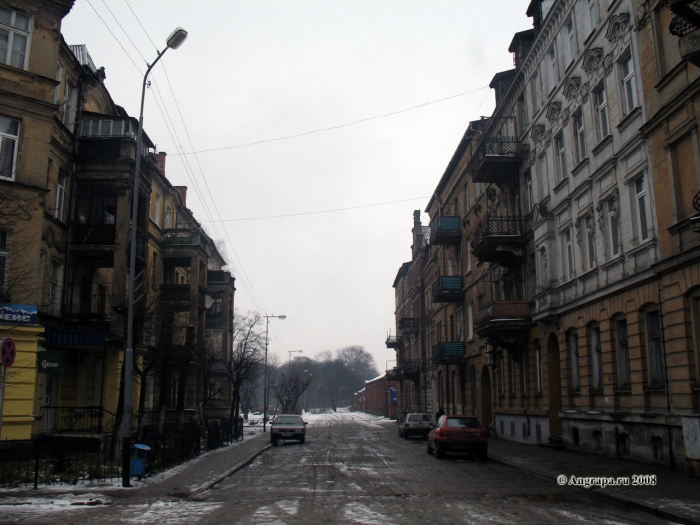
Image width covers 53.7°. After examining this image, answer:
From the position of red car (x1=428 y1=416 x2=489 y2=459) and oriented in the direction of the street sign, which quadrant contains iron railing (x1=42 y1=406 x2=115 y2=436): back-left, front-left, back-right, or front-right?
front-right

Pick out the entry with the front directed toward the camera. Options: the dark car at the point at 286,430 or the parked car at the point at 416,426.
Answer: the dark car

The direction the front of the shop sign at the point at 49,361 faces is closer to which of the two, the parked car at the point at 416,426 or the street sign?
the street sign

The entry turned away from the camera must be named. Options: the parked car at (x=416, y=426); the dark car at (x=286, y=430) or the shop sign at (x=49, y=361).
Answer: the parked car

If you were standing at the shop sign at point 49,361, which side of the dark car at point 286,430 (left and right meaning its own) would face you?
front

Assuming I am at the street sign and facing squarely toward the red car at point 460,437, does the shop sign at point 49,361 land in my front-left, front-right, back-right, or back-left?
front-left

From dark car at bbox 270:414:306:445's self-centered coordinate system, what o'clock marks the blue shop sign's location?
The blue shop sign is roughly at 1 o'clock from the dark car.

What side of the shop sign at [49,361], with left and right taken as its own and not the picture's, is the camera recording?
front

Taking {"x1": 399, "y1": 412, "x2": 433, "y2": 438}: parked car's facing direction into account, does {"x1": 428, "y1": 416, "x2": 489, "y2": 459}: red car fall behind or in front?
behind

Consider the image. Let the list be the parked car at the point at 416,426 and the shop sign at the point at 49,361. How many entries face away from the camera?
1

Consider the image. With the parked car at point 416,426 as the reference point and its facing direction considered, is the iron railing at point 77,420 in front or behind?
behind

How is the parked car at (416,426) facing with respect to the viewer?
away from the camera

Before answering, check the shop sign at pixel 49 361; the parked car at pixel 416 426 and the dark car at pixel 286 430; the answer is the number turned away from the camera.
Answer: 1

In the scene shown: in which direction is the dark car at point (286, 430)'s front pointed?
toward the camera

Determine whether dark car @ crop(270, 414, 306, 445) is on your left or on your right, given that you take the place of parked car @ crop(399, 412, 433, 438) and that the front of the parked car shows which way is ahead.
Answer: on your left
